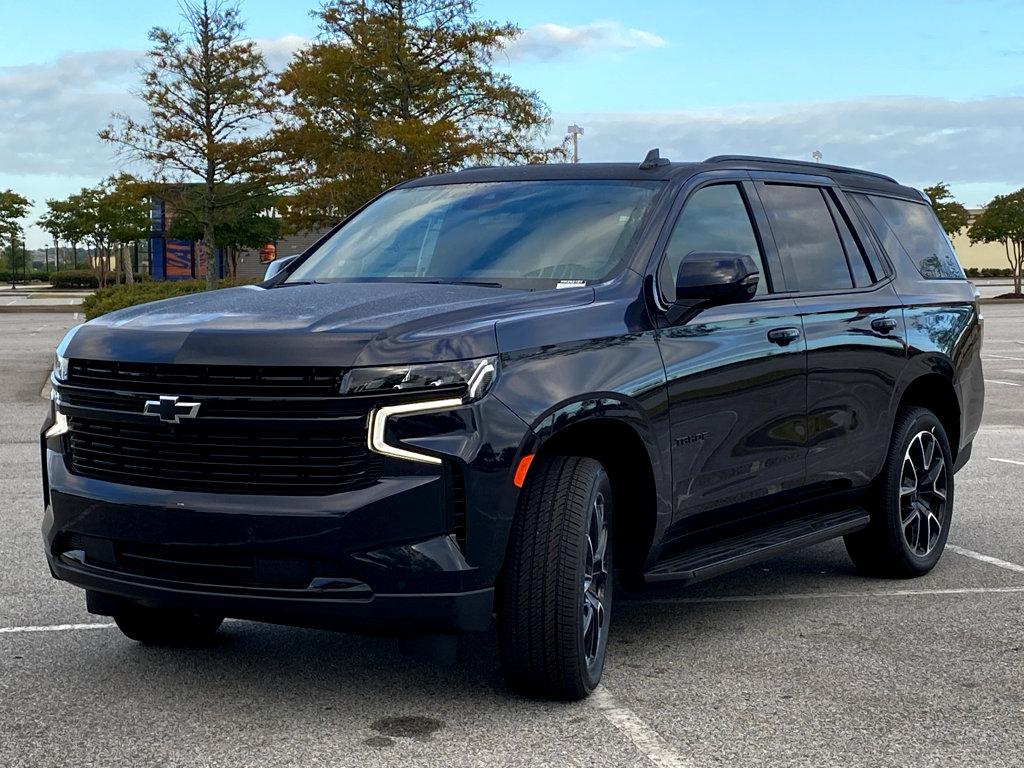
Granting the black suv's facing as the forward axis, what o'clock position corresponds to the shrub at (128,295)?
The shrub is roughly at 4 o'clock from the black suv.

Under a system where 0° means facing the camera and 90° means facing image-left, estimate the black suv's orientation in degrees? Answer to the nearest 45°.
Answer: approximately 45°

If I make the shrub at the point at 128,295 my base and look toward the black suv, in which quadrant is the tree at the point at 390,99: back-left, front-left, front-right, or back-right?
back-left

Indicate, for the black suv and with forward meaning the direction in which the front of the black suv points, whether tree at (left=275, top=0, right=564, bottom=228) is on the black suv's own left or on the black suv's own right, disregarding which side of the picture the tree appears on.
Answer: on the black suv's own right

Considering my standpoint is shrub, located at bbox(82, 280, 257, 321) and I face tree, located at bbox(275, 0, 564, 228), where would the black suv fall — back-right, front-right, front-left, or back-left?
back-right
